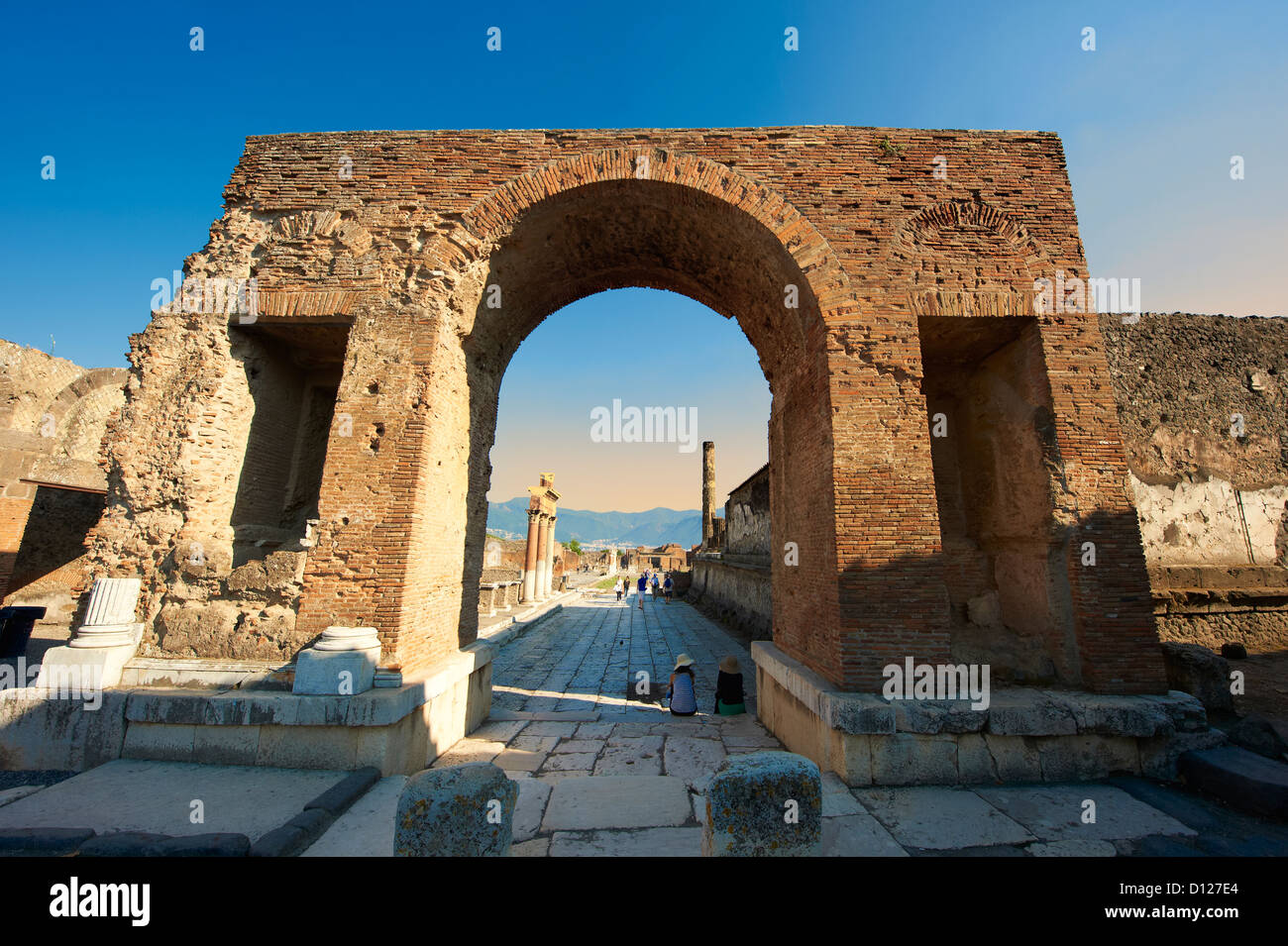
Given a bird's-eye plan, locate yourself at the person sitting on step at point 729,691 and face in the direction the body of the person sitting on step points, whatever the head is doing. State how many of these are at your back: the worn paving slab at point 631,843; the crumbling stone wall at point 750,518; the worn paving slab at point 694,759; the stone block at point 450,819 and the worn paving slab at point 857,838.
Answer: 4

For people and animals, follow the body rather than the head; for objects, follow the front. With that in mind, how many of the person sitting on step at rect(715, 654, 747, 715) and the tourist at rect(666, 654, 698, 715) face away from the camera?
2

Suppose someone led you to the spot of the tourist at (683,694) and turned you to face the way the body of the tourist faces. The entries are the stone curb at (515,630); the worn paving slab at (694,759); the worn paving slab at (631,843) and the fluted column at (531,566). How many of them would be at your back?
2

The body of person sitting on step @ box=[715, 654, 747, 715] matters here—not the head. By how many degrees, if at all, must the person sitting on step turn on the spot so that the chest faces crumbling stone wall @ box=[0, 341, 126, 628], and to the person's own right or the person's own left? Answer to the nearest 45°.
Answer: approximately 90° to the person's own left

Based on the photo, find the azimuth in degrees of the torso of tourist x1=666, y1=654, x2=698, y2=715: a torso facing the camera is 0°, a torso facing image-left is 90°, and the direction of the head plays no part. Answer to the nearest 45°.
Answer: approximately 180°

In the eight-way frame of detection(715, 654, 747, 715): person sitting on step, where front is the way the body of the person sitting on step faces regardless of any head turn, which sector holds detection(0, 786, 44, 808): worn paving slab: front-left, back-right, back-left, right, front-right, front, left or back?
back-left

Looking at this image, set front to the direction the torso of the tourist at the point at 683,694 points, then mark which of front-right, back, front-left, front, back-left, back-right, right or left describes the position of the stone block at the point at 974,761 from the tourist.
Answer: back-right

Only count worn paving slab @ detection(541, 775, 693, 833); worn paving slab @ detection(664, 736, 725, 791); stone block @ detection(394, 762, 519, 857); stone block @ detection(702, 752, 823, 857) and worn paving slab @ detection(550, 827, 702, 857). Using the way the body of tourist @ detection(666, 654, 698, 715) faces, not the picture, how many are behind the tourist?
5

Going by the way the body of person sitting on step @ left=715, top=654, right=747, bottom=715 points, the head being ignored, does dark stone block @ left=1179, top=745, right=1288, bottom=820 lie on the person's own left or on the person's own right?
on the person's own right

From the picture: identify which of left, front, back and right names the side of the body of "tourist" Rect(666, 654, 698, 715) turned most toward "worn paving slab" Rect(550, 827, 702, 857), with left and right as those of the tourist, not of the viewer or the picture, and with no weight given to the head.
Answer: back

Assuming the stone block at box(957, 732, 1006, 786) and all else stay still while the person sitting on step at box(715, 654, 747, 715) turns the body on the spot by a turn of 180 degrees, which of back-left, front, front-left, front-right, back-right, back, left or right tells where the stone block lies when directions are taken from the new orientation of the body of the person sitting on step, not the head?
front-left

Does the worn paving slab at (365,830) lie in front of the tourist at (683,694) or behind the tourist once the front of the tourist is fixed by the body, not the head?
behind

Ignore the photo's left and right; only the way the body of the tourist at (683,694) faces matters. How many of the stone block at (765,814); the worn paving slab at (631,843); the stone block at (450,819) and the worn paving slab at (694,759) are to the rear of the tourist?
4

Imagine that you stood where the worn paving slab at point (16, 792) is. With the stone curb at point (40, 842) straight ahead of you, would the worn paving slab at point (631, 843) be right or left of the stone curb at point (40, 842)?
left

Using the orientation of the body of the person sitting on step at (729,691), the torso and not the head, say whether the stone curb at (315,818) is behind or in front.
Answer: behind

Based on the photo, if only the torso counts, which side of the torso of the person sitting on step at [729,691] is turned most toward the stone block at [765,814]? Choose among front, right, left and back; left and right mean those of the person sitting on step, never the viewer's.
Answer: back

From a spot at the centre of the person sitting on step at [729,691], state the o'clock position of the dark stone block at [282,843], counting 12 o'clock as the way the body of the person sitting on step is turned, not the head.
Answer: The dark stone block is roughly at 7 o'clock from the person sitting on step.

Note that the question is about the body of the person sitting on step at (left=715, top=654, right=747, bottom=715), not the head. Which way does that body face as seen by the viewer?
away from the camera
